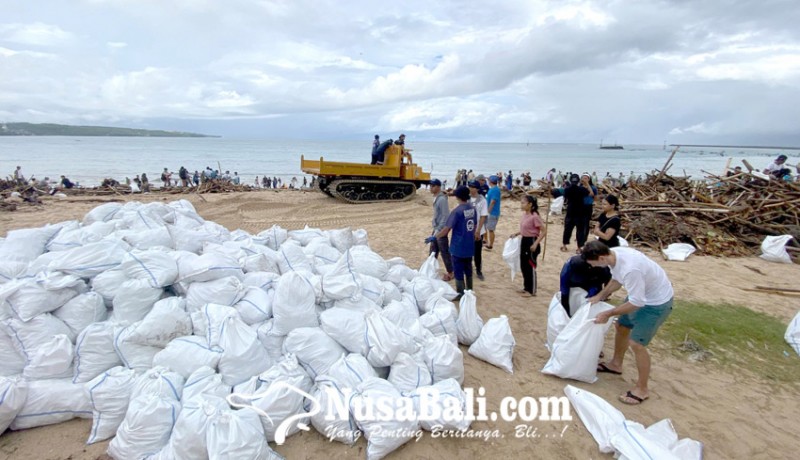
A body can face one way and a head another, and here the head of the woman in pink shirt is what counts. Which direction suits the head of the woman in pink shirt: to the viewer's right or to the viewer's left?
to the viewer's left

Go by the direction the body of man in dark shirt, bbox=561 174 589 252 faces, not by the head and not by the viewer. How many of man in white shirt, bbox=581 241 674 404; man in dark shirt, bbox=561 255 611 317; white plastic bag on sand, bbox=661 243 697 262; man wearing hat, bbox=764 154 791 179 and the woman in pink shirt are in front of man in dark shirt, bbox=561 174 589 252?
3

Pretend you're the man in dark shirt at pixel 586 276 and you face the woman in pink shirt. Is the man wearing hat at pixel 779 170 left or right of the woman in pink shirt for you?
right

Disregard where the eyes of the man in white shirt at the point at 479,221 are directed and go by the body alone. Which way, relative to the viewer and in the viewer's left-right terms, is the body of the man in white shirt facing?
facing the viewer and to the left of the viewer

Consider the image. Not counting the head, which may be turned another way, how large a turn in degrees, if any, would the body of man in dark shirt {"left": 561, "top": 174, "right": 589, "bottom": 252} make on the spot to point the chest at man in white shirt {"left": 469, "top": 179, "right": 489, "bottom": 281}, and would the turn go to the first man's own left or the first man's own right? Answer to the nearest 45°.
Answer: approximately 45° to the first man's own right

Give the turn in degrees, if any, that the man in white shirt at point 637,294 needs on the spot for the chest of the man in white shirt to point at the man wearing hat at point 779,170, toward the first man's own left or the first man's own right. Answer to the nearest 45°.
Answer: approximately 90° to the first man's own right

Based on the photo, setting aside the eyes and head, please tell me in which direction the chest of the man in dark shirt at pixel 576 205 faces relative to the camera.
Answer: away from the camera

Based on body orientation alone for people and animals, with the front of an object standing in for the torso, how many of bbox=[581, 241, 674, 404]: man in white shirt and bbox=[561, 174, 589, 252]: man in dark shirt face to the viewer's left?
1

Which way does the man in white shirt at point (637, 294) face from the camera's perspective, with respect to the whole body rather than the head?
to the viewer's left

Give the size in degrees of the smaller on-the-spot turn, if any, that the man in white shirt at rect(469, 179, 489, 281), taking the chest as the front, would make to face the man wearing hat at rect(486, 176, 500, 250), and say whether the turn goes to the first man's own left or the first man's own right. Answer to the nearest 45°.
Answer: approximately 135° to the first man's own right

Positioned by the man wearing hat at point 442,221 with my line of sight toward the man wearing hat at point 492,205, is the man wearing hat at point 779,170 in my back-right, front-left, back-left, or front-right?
front-right

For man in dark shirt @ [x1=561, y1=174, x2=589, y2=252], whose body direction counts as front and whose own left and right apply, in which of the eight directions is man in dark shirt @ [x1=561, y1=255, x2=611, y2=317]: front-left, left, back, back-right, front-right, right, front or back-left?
front
